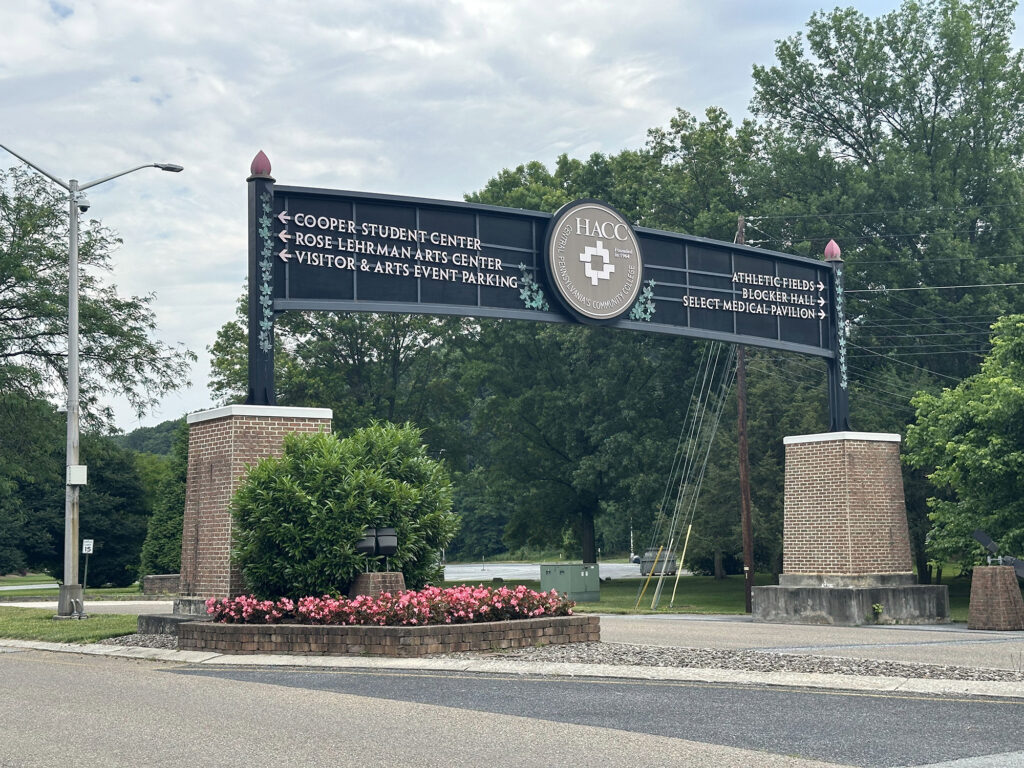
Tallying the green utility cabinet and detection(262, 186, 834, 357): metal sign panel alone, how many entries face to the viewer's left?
0

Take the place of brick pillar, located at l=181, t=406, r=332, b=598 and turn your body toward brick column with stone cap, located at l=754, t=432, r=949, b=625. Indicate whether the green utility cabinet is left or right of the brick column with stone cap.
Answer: left

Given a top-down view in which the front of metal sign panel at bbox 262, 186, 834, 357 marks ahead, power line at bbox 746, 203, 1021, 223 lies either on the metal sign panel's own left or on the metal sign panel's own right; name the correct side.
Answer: on the metal sign panel's own left

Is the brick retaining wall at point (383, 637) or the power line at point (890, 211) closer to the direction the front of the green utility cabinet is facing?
the brick retaining wall

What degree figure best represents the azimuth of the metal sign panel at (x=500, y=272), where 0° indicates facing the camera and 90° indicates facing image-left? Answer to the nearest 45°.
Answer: approximately 315°

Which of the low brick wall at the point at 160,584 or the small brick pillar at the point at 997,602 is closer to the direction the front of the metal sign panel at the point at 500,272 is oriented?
the small brick pillar

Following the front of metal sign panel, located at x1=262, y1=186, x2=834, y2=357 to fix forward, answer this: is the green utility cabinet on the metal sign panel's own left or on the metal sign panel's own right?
on the metal sign panel's own left

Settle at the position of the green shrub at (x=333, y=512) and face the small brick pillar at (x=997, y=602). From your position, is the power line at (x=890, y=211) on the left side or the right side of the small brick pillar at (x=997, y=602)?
left

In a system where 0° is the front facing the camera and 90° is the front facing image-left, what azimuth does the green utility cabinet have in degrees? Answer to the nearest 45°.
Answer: approximately 0°

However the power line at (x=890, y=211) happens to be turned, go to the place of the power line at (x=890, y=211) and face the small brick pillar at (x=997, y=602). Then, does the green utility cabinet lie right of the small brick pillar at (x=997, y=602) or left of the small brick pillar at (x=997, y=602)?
right

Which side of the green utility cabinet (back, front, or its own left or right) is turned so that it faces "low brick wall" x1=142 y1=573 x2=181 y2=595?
right

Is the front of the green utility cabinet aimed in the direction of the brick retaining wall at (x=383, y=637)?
yes
